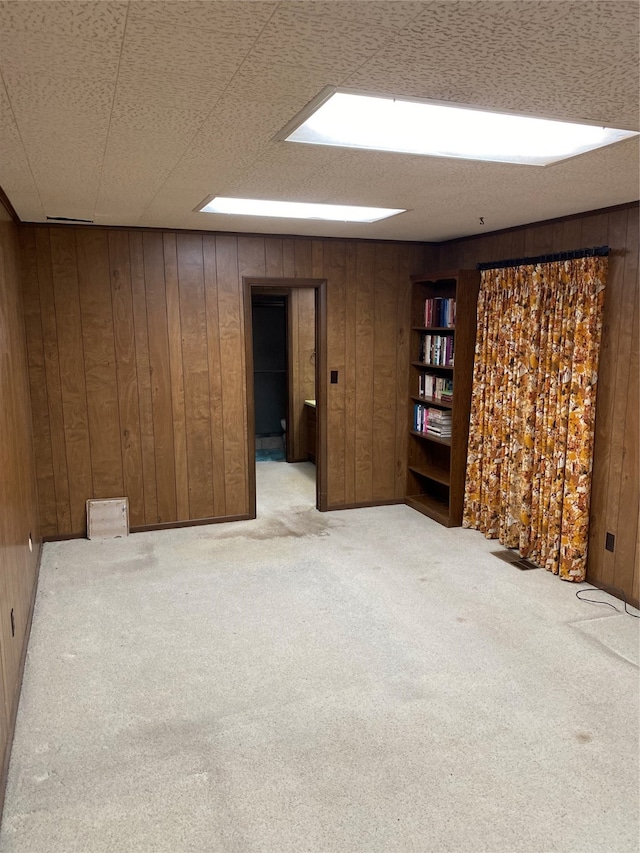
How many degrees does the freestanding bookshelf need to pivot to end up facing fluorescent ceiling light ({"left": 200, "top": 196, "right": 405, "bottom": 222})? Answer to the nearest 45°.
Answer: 0° — it already faces it

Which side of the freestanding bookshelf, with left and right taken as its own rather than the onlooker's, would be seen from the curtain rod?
left

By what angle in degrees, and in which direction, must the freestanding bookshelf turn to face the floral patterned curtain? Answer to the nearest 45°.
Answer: approximately 90° to its left

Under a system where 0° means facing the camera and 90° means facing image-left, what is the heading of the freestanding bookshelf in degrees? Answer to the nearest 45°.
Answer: approximately 45°
